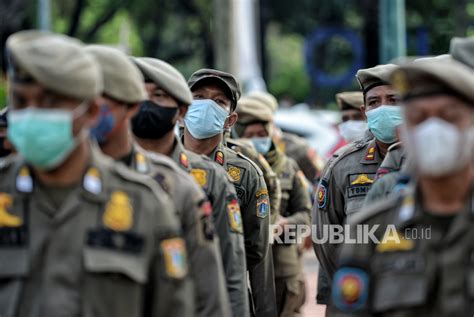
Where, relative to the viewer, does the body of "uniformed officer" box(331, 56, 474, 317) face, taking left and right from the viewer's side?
facing the viewer

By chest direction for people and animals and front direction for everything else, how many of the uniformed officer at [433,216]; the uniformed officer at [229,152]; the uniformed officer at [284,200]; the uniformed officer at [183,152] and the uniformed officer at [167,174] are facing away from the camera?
0

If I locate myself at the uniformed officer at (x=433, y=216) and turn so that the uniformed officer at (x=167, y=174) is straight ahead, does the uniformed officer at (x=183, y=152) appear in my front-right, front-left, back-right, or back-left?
front-right
